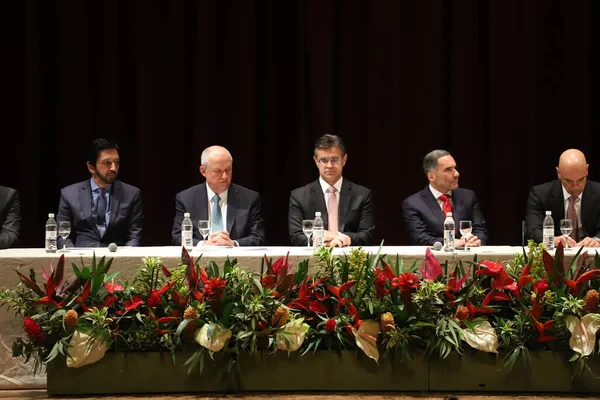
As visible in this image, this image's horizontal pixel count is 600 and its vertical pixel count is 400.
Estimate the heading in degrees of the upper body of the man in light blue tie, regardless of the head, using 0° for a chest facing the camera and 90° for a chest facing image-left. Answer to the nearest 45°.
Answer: approximately 0°

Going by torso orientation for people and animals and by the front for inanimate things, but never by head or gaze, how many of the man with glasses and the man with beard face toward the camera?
2

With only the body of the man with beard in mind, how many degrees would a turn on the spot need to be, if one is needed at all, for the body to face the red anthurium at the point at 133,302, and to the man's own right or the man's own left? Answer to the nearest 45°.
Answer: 0° — they already face it

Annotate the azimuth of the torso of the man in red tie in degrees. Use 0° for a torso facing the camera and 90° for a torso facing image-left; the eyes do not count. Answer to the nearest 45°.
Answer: approximately 315°

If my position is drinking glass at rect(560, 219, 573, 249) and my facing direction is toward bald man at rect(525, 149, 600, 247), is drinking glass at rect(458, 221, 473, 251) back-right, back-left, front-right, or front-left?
back-left

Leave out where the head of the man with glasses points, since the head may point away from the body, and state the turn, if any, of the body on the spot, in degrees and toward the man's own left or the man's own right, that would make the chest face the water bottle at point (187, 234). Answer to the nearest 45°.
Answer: approximately 45° to the man's own right

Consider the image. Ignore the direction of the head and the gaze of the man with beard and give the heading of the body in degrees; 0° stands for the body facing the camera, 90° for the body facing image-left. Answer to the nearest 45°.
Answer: approximately 0°
